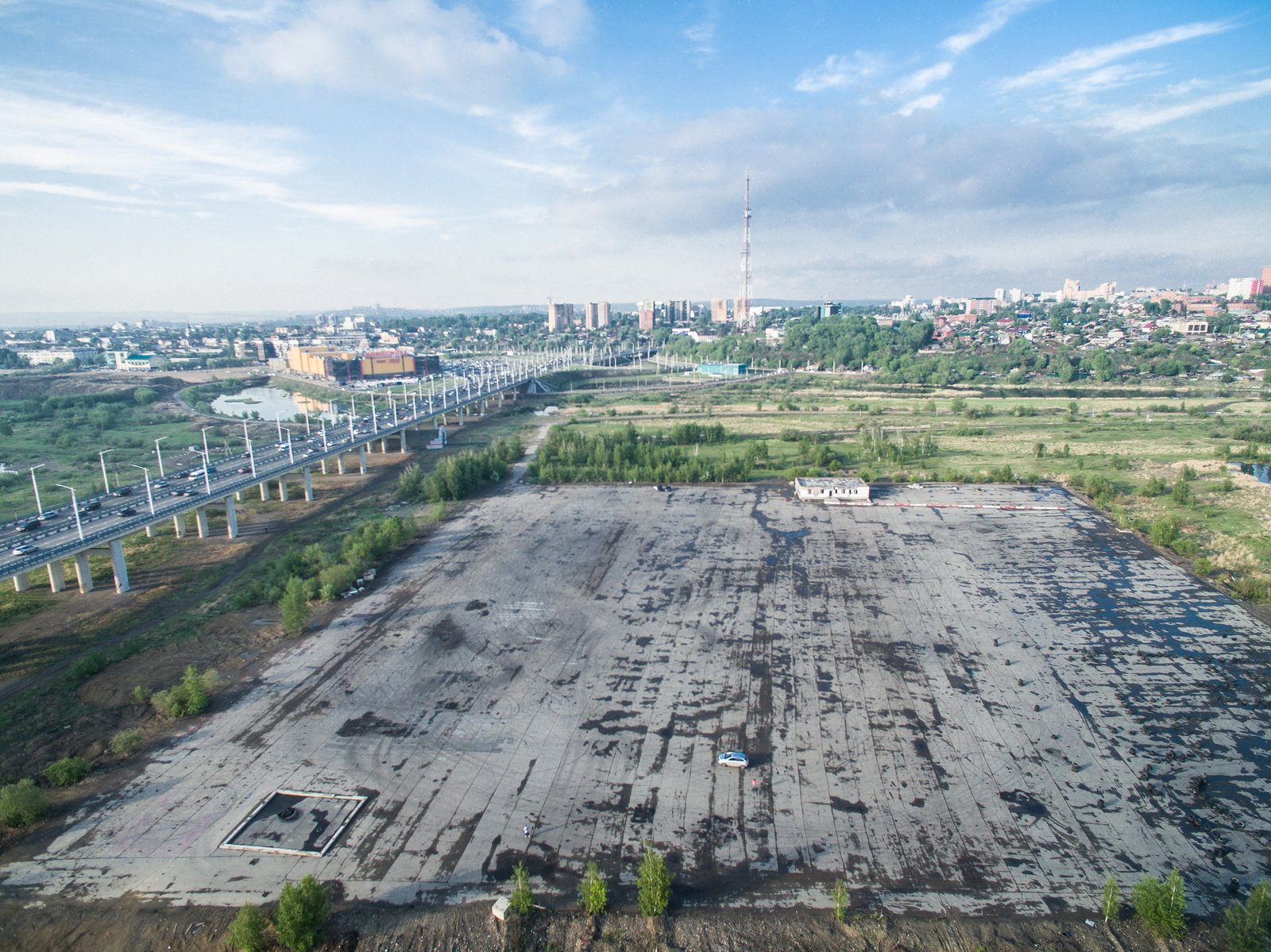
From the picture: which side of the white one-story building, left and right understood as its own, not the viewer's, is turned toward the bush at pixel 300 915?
front

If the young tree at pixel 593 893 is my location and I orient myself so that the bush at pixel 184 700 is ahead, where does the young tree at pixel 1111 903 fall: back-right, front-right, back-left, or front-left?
back-right

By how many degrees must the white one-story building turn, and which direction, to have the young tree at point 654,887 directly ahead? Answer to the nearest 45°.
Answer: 0° — it already faces it

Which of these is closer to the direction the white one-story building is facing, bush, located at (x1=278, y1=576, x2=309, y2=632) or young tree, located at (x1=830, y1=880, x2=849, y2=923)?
the young tree

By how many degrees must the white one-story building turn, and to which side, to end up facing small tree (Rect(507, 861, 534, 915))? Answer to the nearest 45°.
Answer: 0° — it already faces it

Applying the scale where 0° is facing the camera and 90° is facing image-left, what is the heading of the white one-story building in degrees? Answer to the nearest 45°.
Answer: approximately 0°

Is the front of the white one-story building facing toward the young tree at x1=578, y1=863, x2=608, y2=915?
yes

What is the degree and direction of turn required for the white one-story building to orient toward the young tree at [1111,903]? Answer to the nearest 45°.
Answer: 0° — it already faces it

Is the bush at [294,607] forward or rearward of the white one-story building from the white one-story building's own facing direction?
forward

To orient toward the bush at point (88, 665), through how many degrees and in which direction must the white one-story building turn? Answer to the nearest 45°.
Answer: approximately 45° to its right

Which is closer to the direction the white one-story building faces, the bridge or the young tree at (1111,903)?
the young tree

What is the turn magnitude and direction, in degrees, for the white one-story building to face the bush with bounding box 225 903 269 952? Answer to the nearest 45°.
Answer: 0° — it already faces it
